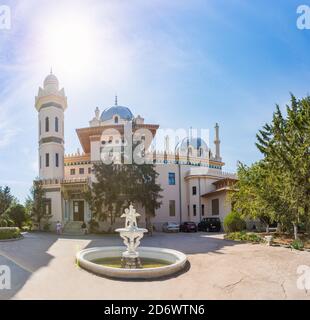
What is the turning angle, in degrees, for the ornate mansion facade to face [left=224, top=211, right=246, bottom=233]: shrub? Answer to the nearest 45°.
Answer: approximately 45° to its left

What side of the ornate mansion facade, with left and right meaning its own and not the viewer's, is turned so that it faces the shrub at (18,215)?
right

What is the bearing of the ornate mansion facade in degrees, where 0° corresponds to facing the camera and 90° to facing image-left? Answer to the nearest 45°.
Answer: approximately 0°
